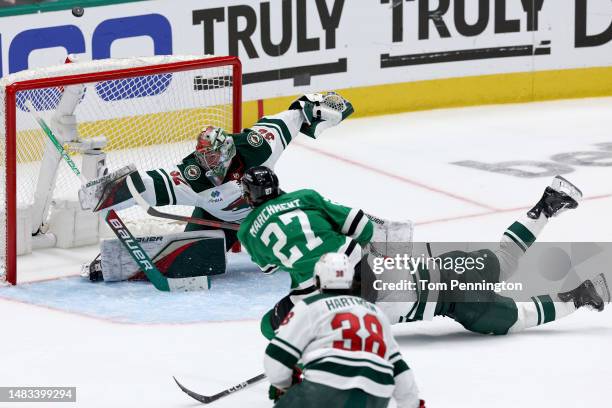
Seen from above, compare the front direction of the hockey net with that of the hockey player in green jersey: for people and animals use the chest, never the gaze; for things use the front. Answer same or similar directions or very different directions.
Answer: very different directions

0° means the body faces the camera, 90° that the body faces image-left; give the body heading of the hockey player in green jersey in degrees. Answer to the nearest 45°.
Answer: approximately 135°

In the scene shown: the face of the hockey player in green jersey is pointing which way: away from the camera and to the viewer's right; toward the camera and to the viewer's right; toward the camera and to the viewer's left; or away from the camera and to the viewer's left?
away from the camera and to the viewer's left

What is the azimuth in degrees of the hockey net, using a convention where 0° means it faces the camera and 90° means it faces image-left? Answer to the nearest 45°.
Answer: approximately 315°
